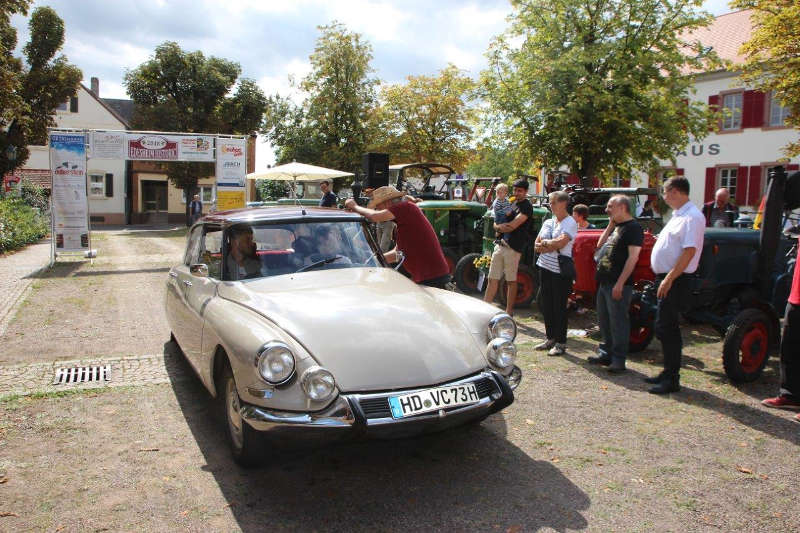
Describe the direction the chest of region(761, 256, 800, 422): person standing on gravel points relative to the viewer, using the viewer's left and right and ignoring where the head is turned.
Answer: facing to the left of the viewer

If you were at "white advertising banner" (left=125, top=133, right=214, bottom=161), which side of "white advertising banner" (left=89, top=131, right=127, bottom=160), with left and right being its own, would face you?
left

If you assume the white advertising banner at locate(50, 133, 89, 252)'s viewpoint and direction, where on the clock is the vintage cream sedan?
The vintage cream sedan is roughly at 12 o'clock from the white advertising banner.

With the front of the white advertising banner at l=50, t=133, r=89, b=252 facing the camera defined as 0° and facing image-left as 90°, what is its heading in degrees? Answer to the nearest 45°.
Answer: approximately 0°

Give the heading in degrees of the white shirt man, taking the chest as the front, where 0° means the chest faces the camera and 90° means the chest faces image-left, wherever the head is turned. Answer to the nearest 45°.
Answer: approximately 90°

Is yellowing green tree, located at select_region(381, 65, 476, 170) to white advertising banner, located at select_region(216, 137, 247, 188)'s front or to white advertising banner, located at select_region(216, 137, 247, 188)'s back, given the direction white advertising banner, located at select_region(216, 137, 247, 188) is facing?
to the back

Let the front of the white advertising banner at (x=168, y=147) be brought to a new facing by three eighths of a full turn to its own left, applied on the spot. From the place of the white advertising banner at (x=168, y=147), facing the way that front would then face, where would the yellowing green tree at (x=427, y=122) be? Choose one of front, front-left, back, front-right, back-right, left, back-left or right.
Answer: front

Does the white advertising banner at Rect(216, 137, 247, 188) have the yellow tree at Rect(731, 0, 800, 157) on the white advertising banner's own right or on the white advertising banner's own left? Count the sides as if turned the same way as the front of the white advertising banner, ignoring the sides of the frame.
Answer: on the white advertising banner's own left

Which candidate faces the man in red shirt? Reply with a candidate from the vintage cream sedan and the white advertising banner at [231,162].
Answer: the white advertising banner
